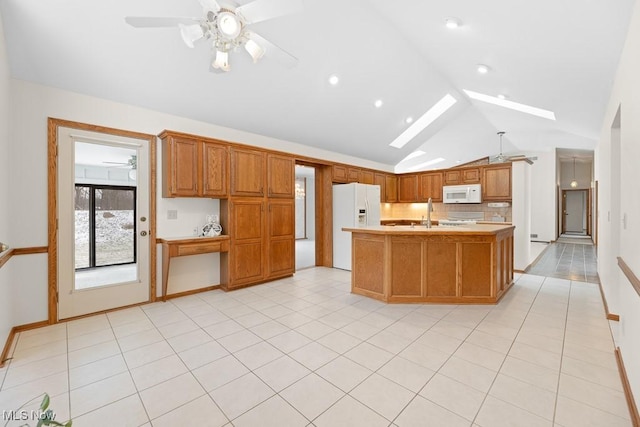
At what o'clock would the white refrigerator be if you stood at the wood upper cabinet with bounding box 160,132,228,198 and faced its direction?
The white refrigerator is roughly at 10 o'clock from the wood upper cabinet.

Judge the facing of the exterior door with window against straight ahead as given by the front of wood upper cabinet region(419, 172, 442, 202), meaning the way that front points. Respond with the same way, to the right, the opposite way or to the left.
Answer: to the left

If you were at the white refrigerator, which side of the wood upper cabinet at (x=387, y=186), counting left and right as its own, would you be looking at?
right

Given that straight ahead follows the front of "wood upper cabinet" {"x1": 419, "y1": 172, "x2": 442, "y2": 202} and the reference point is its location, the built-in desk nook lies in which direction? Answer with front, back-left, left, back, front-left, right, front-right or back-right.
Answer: front-right

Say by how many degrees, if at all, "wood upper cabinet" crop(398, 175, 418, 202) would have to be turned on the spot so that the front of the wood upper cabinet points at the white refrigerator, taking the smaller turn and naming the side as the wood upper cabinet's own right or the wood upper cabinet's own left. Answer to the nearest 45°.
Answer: approximately 45° to the wood upper cabinet's own right

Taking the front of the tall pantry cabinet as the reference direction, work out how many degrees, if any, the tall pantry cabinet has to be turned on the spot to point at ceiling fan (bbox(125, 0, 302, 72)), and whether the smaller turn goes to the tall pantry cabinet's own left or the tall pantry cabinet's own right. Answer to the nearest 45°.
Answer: approximately 45° to the tall pantry cabinet's own right
